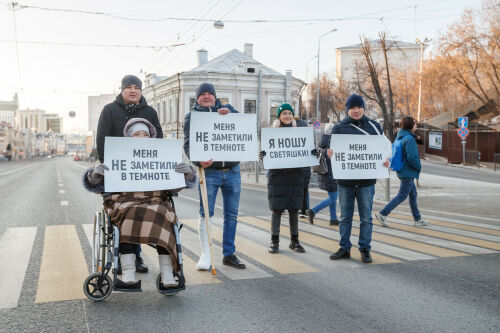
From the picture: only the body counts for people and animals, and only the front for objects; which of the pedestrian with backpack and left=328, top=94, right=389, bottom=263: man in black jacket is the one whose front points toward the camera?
the man in black jacket

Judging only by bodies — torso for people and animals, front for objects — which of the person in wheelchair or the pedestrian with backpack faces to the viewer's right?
the pedestrian with backpack

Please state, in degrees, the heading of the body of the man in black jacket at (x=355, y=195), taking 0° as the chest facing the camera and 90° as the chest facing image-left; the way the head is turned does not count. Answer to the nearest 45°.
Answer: approximately 0°

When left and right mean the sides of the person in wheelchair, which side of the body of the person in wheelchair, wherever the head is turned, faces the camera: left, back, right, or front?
front

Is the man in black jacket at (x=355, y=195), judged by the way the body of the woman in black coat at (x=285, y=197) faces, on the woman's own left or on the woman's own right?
on the woman's own left

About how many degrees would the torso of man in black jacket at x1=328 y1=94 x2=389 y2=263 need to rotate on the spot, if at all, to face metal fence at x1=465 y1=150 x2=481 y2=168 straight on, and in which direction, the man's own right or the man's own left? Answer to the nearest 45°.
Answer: approximately 180°

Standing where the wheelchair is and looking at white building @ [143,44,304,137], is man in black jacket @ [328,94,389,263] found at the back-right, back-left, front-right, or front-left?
front-right

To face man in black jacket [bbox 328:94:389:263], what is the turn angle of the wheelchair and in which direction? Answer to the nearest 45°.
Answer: approximately 90° to its left

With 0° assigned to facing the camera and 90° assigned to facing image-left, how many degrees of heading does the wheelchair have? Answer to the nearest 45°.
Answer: approximately 0°

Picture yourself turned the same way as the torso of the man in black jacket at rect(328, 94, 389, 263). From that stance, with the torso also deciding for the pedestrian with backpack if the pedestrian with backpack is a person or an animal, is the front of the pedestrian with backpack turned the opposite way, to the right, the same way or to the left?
to the left

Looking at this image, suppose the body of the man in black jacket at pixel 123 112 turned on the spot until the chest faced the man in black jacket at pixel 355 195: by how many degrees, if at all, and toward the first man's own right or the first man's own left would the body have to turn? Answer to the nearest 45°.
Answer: approximately 90° to the first man's own left

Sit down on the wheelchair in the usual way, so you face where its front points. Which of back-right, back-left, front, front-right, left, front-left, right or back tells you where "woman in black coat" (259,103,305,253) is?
back-left

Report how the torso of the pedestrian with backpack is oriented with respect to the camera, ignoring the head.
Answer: to the viewer's right

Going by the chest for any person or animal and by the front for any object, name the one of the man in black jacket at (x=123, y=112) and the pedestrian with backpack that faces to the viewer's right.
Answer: the pedestrian with backpack

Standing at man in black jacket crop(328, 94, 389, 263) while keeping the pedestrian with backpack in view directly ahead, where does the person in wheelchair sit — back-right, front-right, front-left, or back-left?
back-left

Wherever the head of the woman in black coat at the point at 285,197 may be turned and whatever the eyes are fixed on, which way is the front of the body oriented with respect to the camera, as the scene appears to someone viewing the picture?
toward the camera

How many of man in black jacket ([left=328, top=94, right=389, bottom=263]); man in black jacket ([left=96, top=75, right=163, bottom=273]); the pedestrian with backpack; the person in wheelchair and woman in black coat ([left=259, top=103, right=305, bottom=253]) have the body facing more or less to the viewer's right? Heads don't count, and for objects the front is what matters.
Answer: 1

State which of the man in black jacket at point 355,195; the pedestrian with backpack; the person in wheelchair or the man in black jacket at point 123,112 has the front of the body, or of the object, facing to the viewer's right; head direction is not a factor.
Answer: the pedestrian with backpack

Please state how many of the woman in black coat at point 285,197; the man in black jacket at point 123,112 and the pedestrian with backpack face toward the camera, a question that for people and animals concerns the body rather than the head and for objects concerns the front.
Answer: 2

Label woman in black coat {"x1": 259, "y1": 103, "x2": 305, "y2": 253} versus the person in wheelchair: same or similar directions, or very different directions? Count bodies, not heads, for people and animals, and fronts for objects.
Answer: same or similar directions
